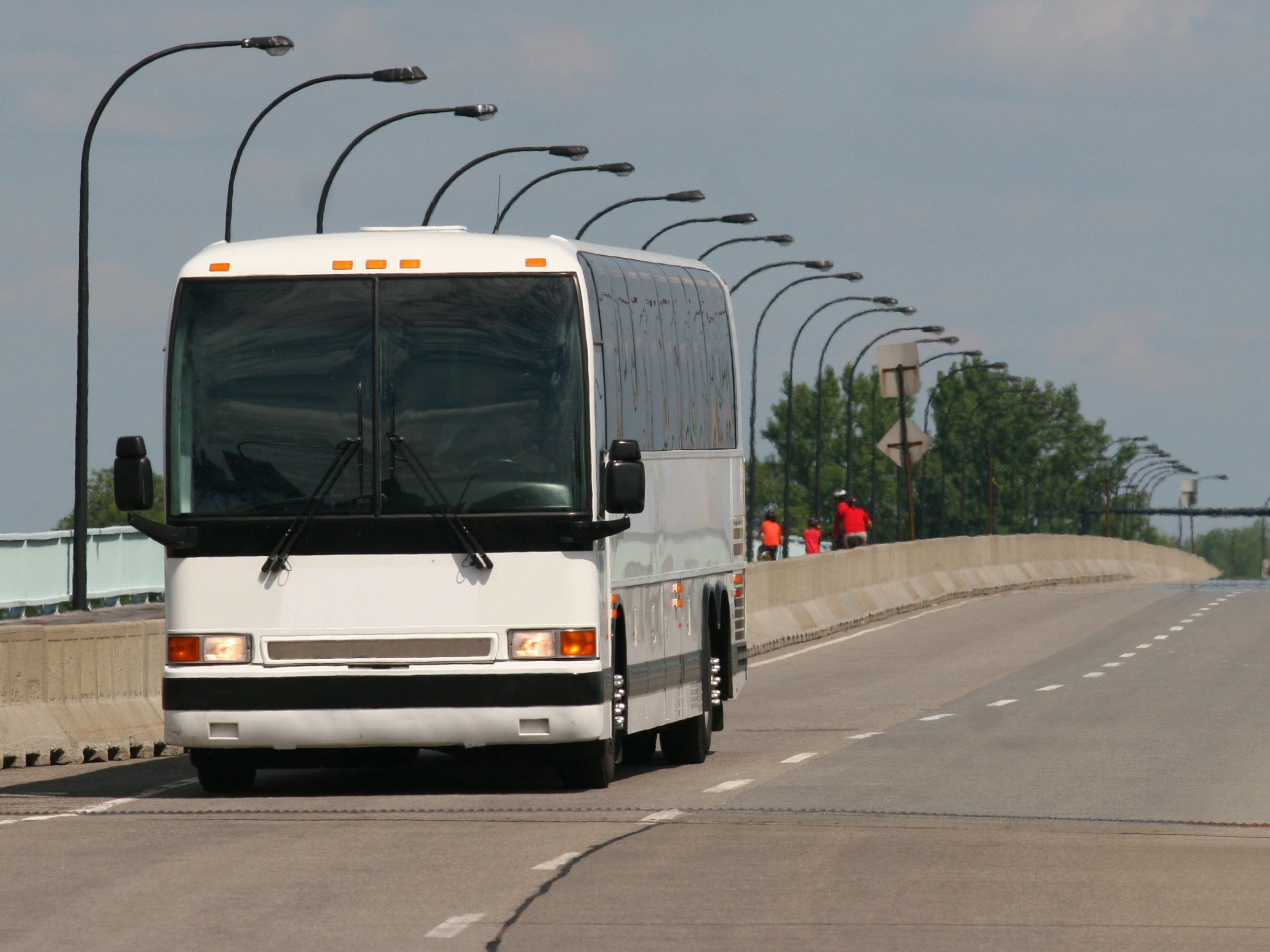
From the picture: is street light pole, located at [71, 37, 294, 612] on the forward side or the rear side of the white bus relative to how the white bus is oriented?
on the rear side

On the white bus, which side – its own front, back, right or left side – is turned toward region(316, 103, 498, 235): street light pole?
back

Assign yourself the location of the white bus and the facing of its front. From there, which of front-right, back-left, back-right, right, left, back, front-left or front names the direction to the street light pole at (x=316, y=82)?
back

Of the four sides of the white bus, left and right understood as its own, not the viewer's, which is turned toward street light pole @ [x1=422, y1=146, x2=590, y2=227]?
back

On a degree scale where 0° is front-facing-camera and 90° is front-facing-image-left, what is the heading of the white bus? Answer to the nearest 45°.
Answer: approximately 0°

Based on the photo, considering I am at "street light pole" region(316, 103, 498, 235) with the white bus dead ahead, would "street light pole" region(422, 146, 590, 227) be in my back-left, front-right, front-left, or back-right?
back-left
